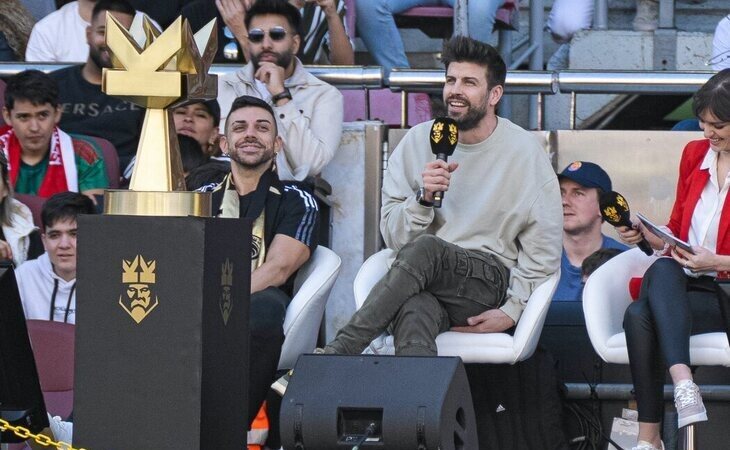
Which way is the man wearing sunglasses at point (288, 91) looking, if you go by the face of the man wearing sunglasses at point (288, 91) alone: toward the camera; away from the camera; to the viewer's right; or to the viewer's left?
toward the camera

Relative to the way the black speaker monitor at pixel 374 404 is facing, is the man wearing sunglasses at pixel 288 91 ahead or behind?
ahead

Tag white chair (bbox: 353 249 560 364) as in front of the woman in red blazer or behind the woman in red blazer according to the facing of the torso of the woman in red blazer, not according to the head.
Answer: in front

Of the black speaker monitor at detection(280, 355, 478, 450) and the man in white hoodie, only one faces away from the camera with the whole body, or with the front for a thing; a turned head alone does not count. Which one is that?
the black speaker monitor

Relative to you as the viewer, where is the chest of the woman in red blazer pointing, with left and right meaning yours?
facing the viewer and to the left of the viewer

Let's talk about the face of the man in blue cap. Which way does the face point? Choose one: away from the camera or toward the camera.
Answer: toward the camera

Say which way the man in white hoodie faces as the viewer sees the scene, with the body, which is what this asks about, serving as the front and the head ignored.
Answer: toward the camera

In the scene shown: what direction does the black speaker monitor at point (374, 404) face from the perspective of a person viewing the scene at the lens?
facing away from the viewer
